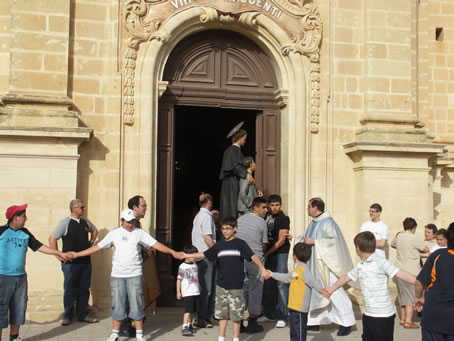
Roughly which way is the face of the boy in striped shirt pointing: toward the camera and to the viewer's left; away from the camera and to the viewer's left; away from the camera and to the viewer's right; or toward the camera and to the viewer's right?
away from the camera and to the viewer's left

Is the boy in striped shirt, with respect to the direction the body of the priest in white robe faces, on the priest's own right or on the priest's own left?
on the priest's own left

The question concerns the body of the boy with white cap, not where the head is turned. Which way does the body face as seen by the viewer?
toward the camera
